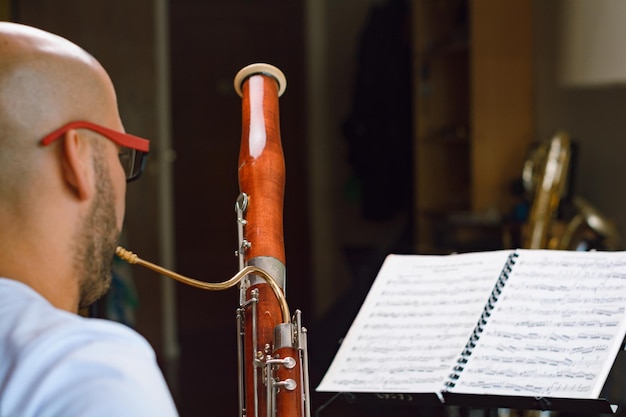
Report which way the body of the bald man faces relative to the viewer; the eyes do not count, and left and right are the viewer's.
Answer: facing away from the viewer and to the right of the viewer

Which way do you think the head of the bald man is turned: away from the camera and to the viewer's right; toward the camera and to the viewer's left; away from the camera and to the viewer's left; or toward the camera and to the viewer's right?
away from the camera and to the viewer's right
